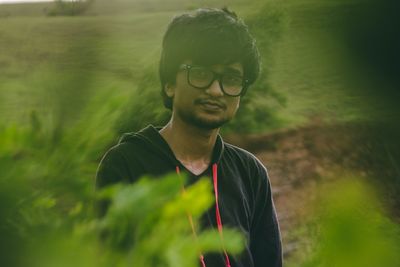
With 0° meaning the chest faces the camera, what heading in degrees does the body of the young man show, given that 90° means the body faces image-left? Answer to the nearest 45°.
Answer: approximately 0°

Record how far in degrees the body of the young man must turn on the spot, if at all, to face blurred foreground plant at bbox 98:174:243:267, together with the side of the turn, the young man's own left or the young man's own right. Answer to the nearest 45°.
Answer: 0° — they already face it
